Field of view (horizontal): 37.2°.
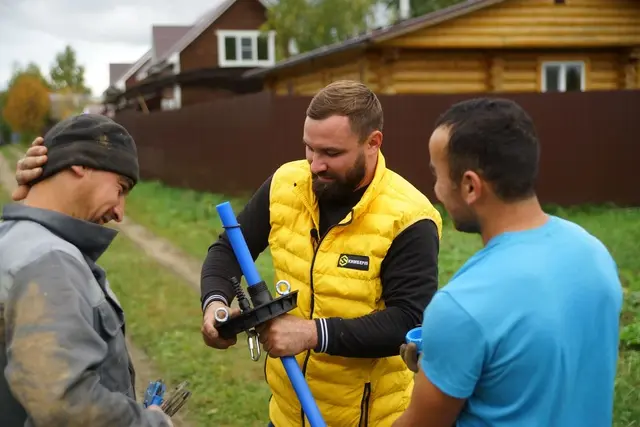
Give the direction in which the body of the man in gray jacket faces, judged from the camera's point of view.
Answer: to the viewer's right

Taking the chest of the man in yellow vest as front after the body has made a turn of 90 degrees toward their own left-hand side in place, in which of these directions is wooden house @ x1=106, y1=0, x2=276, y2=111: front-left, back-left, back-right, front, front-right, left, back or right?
back-left

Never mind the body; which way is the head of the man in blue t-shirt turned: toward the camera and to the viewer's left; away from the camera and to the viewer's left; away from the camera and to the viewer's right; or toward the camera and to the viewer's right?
away from the camera and to the viewer's left

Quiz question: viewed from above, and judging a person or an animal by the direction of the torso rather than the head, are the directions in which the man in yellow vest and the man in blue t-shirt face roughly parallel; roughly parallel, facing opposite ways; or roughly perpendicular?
roughly perpendicular

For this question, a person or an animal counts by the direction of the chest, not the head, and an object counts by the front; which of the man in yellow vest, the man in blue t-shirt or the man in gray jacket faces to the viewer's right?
the man in gray jacket

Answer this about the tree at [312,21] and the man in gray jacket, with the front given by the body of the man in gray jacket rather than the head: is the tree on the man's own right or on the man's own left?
on the man's own left

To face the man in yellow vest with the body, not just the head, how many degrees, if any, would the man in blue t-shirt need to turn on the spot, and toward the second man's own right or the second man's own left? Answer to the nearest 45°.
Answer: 0° — they already face them

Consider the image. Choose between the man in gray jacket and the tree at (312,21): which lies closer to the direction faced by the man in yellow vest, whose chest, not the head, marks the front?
the man in gray jacket

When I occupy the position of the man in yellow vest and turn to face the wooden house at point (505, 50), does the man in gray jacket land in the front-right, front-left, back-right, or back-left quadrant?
back-left

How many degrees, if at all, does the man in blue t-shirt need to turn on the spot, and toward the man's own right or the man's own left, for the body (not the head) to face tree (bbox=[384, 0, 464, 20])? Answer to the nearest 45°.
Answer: approximately 45° to the man's own right
